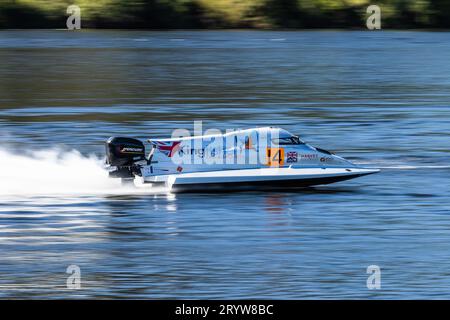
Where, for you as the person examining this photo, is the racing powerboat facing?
facing to the right of the viewer
